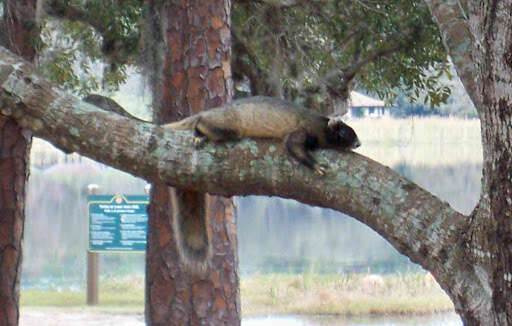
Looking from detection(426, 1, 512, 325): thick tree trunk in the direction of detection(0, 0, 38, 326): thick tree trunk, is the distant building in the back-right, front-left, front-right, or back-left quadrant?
front-right

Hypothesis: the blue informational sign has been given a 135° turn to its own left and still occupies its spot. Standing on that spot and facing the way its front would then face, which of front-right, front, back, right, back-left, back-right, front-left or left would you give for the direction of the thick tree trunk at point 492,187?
back-right

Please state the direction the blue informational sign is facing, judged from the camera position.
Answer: facing the viewer

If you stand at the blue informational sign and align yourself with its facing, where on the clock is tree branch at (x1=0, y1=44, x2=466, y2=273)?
The tree branch is roughly at 12 o'clock from the blue informational sign.

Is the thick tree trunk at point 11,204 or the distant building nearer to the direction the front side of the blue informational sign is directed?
the thick tree trunk

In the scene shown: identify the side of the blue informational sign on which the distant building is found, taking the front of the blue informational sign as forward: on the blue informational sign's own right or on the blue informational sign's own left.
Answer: on the blue informational sign's own left

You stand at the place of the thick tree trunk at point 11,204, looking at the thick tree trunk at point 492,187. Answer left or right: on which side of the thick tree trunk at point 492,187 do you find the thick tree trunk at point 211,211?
left

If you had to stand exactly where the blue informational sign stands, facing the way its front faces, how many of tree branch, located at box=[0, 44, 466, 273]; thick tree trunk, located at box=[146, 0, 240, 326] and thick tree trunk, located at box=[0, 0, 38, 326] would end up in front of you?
3

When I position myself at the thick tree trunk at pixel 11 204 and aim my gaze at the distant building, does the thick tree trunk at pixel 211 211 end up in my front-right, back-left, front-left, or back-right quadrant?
front-right

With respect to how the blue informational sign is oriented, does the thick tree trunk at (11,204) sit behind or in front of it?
in front

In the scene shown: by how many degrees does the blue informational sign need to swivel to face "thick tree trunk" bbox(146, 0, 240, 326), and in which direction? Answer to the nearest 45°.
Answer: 0° — it already faces it

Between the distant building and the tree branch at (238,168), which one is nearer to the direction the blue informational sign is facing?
the tree branch

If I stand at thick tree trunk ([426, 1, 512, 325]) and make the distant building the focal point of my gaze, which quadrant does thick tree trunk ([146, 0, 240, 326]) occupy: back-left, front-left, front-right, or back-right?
front-left
